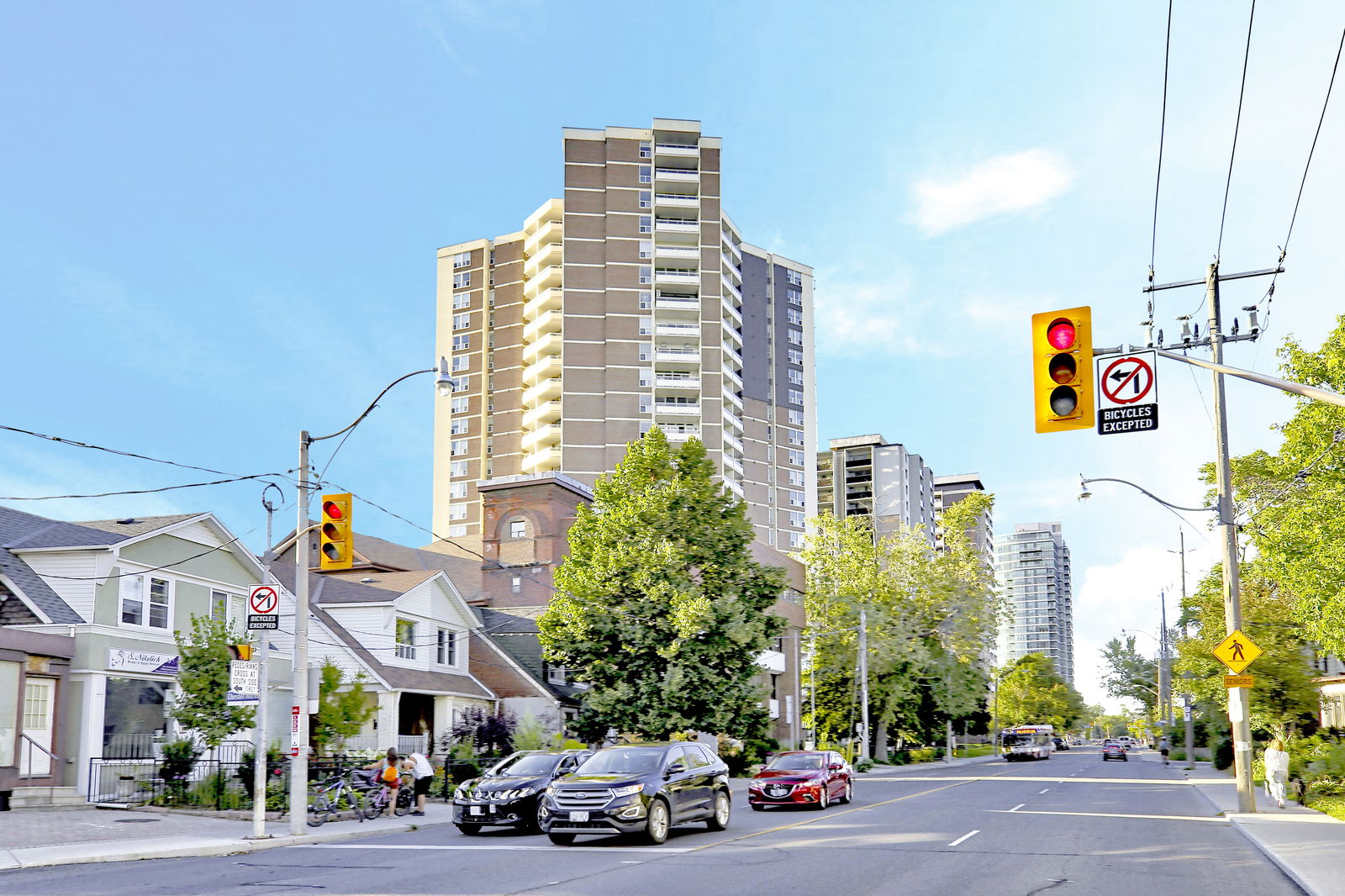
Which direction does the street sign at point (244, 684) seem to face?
toward the camera

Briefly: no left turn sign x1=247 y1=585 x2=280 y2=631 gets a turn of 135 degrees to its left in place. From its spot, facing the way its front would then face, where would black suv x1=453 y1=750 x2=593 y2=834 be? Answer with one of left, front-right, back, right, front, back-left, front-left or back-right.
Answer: front-right

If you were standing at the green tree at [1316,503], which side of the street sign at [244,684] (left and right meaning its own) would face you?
left

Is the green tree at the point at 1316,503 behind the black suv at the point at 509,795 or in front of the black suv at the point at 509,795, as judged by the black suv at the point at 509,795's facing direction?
behind

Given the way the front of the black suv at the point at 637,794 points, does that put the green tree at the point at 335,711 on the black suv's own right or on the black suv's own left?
on the black suv's own right

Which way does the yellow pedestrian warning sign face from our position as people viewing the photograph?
facing the viewer

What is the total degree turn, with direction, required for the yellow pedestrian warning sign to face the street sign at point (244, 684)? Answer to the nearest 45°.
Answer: approximately 45° to its right

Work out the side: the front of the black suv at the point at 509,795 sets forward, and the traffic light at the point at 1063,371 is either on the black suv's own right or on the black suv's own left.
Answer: on the black suv's own left

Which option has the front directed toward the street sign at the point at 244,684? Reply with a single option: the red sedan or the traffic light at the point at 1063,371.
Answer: the red sedan

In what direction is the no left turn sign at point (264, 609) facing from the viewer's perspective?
toward the camera

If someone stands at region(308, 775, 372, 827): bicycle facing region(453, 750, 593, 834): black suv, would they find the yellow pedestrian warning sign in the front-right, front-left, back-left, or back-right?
front-left
